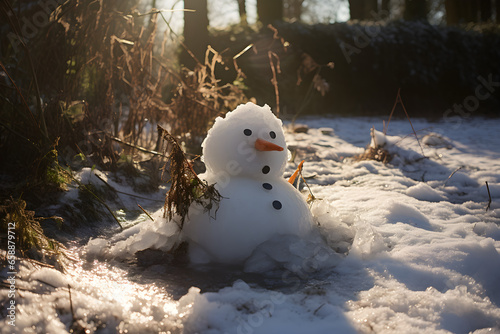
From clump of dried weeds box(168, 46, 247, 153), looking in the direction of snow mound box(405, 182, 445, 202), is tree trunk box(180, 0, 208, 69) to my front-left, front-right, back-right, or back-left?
back-left

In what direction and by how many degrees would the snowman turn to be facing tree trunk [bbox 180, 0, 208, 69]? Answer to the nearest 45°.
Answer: approximately 135° to its left

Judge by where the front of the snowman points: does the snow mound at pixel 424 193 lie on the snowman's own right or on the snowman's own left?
on the snowman's own left

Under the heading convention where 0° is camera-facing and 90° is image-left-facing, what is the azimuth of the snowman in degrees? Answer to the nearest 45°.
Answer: approximately 315°

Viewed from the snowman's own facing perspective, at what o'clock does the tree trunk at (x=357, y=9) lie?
The tree trunk is roughly at 8 o'clock from the snowman.

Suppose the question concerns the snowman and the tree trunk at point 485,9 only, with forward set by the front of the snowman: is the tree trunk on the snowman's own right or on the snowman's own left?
on the snowman's own left

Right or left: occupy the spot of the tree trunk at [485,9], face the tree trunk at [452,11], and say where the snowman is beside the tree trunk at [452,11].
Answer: left
